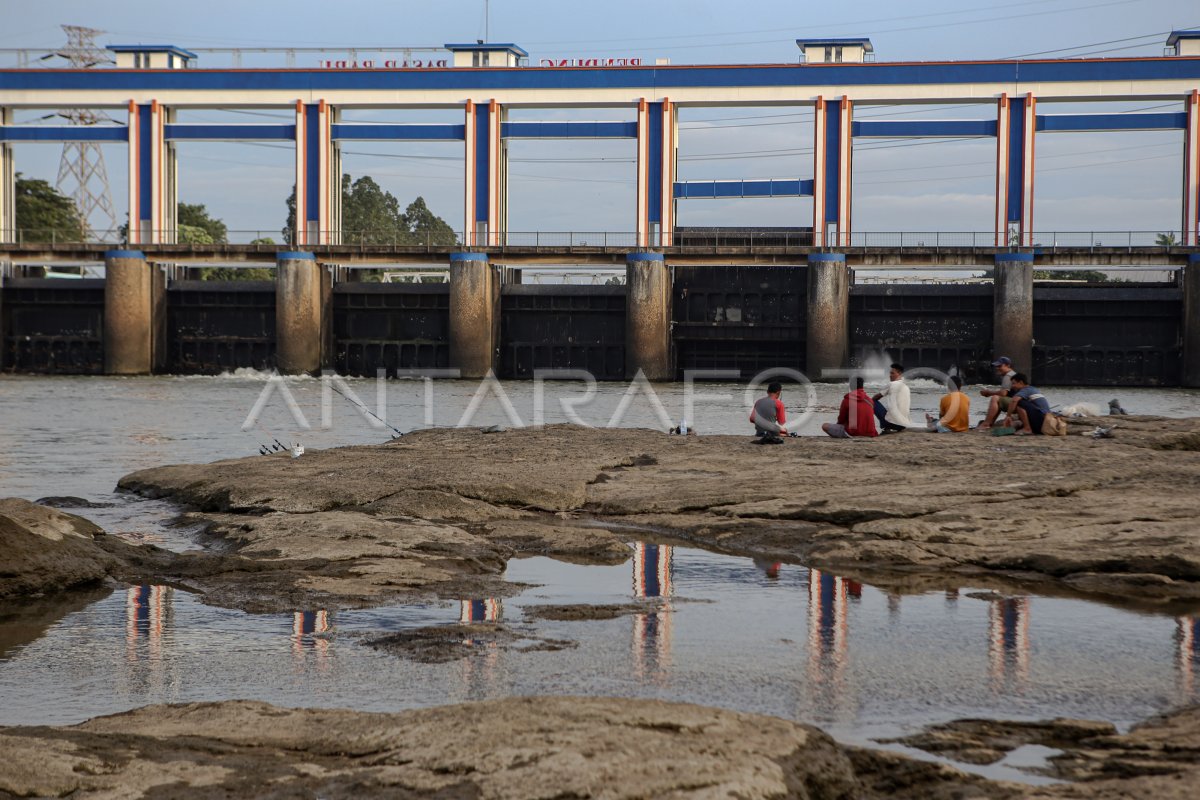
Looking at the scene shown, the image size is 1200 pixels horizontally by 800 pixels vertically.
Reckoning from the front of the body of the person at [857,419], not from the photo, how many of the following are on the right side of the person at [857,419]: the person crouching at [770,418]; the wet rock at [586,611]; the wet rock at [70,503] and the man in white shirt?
1

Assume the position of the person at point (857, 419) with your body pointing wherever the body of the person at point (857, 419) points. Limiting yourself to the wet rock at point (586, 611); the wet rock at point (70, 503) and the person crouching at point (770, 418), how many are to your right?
0

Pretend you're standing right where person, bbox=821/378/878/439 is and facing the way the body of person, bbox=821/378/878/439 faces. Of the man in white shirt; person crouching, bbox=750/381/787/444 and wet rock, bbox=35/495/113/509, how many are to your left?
2

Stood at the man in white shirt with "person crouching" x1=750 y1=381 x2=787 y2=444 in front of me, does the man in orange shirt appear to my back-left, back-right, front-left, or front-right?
back-left

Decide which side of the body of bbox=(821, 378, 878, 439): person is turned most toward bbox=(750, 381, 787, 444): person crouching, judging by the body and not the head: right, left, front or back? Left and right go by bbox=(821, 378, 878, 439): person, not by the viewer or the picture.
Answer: left

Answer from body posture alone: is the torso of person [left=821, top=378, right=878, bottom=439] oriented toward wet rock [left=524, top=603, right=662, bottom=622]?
no

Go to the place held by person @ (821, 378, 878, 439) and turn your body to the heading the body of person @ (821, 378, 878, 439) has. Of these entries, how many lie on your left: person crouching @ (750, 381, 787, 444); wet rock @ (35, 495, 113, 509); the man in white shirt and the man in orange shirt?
2

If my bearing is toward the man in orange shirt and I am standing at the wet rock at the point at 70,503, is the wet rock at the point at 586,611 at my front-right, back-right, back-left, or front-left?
front-right

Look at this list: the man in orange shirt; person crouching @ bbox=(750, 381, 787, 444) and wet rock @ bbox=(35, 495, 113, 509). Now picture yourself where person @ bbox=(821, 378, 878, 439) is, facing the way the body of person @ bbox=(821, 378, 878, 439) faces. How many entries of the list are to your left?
2

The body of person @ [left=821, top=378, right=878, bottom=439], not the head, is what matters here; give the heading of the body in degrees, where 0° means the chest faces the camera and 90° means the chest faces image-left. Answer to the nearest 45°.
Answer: approximately 135°

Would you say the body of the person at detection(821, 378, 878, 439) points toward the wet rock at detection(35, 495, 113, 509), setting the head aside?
no

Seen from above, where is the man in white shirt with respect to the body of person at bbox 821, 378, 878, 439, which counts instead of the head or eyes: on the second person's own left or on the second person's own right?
on the second person's own right

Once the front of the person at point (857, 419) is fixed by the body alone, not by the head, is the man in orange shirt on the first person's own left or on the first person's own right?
on the first person's own right

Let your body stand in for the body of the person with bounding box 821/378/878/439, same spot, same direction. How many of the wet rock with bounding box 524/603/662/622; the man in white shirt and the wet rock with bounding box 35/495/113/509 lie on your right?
1
